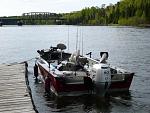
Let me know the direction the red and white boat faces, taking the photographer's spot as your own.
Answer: facing away from the viewer and to the left of the viewer

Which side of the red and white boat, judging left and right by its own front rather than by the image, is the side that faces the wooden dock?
left
